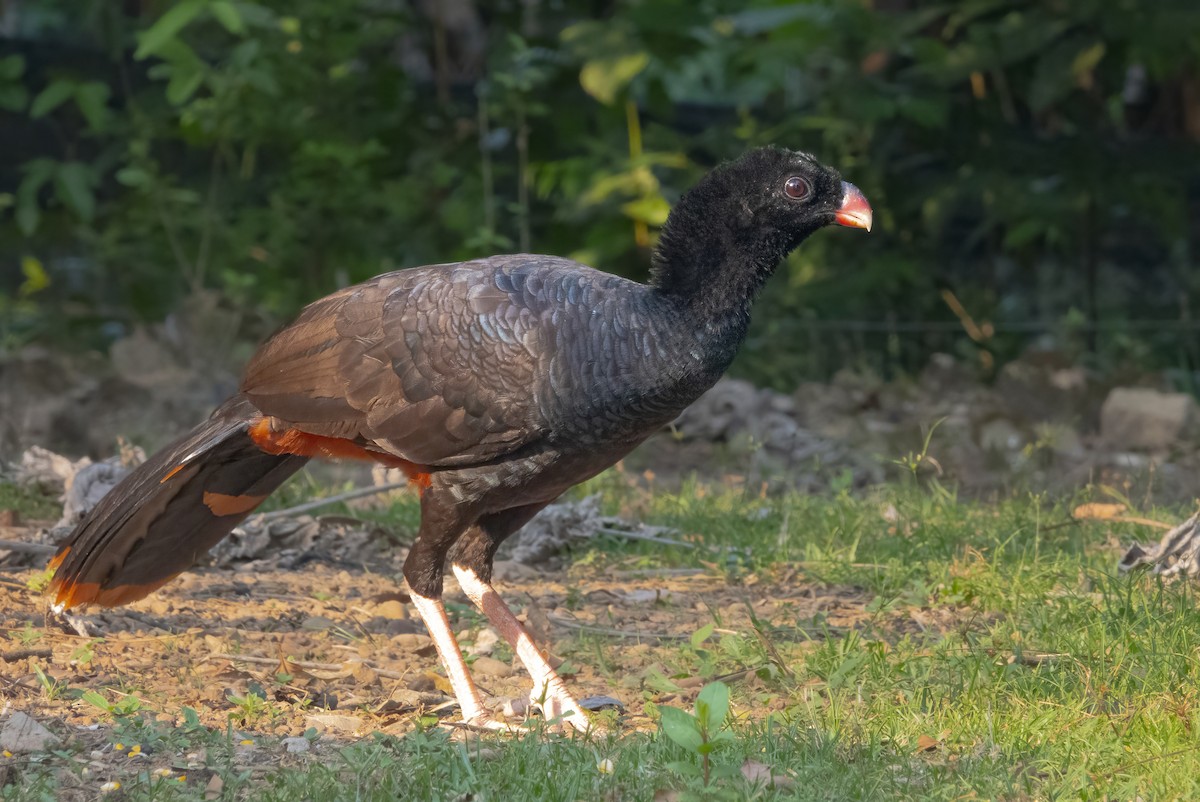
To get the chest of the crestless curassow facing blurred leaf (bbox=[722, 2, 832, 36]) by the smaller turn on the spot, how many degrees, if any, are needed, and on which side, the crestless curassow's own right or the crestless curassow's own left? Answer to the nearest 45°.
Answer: approximately 90° to the crestless curassow's own left

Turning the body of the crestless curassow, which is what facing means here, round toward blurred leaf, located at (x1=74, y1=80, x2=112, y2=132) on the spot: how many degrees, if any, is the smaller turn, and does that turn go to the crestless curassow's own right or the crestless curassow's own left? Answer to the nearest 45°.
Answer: approximately 90° to the crestless curassow's own left

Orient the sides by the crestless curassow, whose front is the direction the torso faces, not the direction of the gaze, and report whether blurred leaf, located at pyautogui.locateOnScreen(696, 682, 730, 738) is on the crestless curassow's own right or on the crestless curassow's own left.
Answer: on the crestless curassow's own right

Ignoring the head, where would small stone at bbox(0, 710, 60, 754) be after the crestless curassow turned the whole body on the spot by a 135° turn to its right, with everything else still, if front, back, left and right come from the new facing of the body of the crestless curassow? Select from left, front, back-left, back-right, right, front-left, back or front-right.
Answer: front

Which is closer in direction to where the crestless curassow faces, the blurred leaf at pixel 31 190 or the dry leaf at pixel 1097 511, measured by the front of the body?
the dry leaf

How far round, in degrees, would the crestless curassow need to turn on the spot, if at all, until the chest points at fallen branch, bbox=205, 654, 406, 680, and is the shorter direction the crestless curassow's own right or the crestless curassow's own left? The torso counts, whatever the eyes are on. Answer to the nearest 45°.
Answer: approximately 180°

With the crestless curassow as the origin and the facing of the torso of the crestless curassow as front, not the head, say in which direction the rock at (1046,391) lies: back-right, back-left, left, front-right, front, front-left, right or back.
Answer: front-left

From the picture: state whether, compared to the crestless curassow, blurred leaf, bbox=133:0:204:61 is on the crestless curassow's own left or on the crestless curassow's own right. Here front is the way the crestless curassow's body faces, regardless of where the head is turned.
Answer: on the crestless curassow's own left

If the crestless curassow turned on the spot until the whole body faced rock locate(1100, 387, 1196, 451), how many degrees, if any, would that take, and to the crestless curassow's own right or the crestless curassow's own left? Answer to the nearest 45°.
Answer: approximately 45° to the crestless curassow's own left

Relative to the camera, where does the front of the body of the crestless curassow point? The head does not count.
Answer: to the viewer's right

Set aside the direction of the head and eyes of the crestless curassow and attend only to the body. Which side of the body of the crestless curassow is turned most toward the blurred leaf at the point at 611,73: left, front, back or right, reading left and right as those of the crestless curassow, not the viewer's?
left
